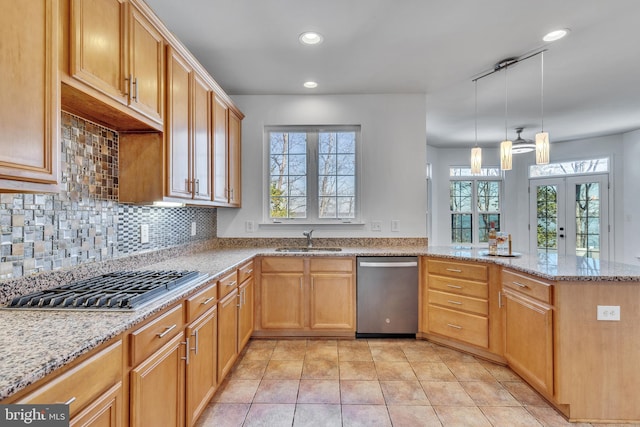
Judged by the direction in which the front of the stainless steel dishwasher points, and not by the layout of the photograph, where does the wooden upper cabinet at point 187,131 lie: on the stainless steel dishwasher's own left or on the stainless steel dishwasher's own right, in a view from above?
on the stainless steel dishwasher's own right

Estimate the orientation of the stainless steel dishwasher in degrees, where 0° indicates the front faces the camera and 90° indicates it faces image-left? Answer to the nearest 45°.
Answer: approximately 0°

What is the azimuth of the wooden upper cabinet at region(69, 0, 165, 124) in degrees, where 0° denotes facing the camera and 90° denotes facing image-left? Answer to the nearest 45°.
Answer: approximately 315°

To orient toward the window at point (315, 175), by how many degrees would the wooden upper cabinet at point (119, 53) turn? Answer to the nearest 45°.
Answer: approximately 90° to its left

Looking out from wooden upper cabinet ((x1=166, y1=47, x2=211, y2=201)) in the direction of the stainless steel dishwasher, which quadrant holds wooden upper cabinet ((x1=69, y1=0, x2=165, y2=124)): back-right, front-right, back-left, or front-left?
back-right

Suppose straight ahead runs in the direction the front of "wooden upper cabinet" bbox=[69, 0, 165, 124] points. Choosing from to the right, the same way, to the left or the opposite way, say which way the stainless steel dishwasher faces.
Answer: to the right

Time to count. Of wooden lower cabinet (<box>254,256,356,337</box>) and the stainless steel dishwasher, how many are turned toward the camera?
2

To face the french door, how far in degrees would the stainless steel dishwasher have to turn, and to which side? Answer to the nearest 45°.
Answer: approximately 135° to its left

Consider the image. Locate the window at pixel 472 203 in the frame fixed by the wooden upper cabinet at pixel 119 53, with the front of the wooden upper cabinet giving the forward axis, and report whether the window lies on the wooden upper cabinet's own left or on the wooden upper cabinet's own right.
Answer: on the wooden upper cabinet's own left
